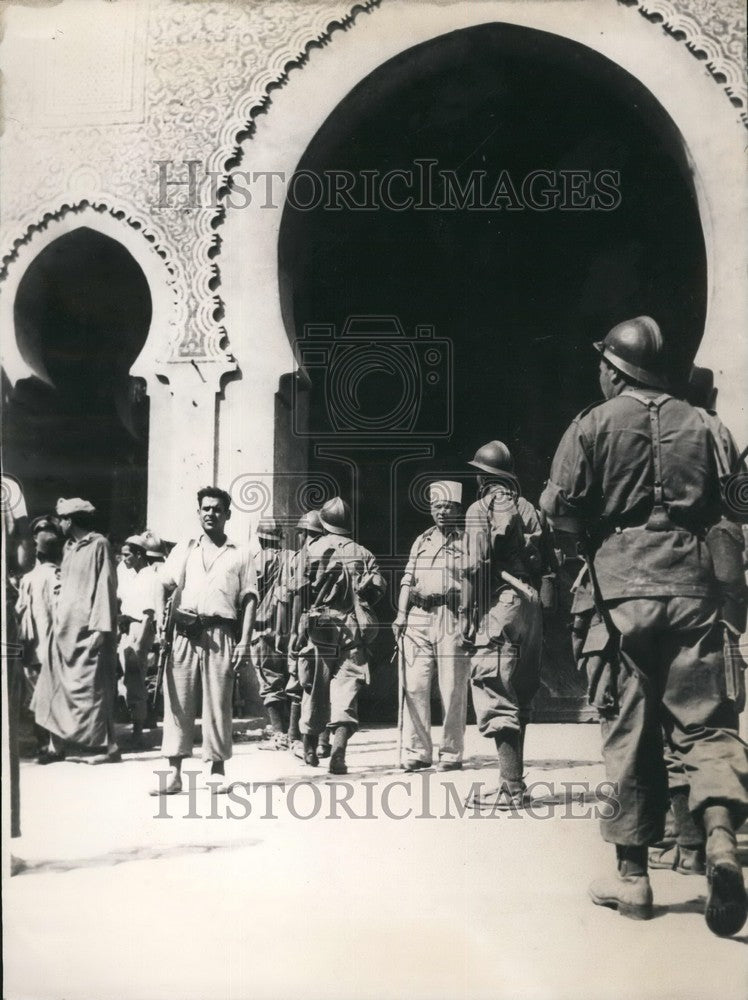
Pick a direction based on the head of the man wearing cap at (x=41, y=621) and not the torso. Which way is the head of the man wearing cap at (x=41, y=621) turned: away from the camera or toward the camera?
away from the camera

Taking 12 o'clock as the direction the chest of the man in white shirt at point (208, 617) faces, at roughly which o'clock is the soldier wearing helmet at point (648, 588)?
The soldier wearing helmet is roughly at 10 o'clock from the man in white shirt.

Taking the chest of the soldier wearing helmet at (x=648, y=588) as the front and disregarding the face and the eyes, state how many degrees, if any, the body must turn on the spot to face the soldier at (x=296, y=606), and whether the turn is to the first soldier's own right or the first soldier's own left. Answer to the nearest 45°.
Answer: approximately 45° to the first soldier's own left

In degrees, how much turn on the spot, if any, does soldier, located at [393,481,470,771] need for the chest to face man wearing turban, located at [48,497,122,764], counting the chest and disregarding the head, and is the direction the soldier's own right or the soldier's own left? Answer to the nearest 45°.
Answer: approximately 90° to the soldier's own right

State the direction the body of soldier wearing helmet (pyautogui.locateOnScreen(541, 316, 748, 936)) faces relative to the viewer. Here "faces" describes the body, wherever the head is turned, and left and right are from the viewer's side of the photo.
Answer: facing away from the viewer and to the left of the viewer

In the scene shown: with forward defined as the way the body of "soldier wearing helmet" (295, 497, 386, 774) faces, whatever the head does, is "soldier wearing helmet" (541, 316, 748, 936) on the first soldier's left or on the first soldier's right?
on the first soldier's right

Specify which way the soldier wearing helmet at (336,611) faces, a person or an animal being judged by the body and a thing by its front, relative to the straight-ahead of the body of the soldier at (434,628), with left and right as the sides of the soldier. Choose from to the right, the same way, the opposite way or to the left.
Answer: the opposite way

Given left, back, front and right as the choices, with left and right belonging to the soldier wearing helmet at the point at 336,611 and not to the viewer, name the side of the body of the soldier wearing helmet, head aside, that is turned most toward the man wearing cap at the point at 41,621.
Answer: left

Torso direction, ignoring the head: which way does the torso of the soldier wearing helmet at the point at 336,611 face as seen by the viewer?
away from the camera

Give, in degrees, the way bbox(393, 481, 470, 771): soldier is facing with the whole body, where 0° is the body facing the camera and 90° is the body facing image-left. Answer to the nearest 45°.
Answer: approximately 0°
